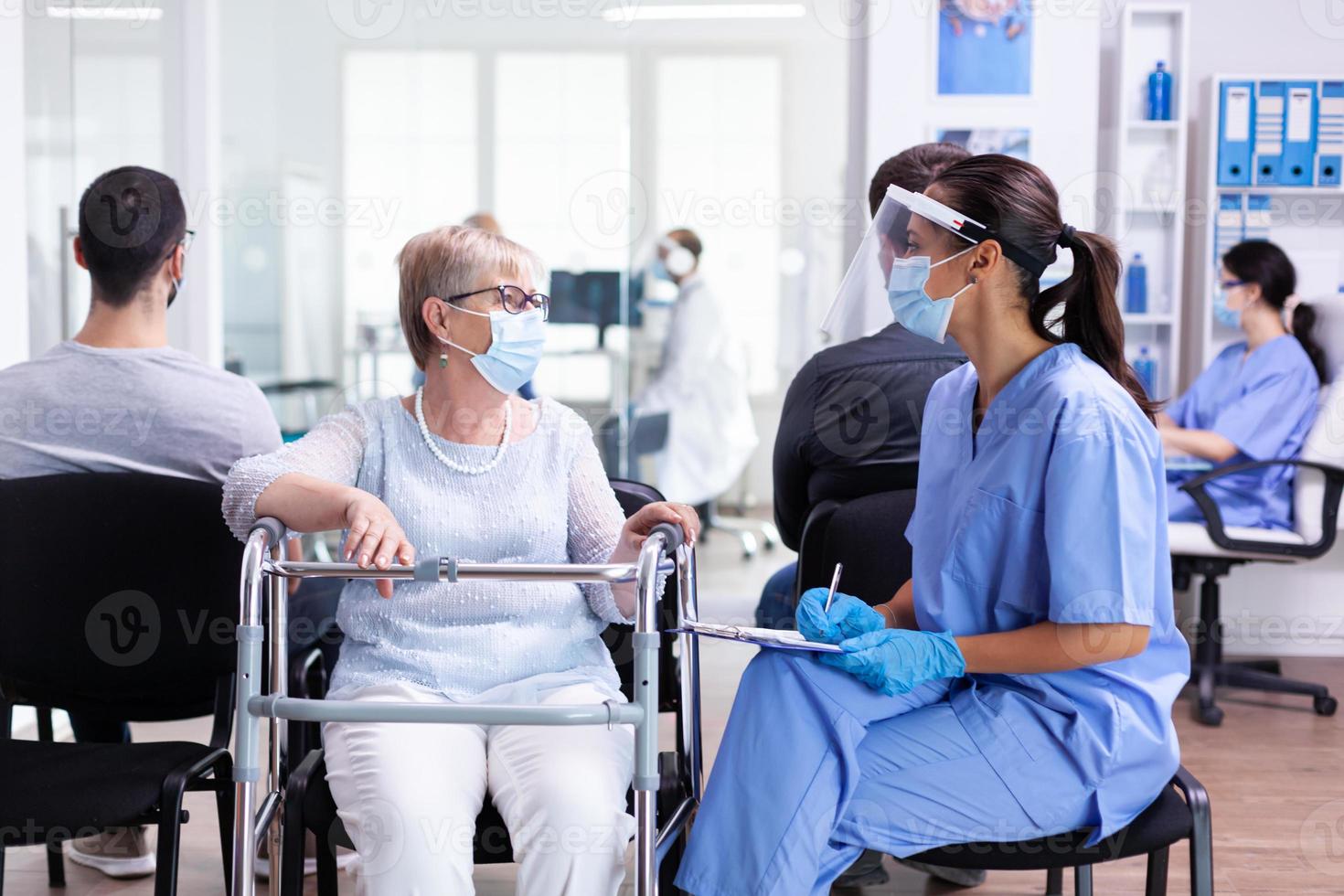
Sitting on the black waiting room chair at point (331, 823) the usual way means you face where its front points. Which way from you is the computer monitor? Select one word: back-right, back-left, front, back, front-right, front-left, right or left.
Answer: back

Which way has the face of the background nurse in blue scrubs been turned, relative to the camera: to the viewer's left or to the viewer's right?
to the viewer's left

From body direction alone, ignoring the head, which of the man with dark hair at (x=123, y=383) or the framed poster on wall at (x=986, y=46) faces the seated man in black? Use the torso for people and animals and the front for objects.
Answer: the framed poster on wall

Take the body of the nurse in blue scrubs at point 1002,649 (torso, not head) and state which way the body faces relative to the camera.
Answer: to the viewer's left

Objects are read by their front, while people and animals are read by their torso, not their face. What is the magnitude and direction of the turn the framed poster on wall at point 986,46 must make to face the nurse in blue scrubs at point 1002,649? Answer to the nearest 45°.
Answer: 0° — it already faces them

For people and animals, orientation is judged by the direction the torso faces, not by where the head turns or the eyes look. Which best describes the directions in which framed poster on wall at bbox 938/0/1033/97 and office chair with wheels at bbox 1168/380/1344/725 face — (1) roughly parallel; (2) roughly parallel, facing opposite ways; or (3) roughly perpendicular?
roughly perpendicular

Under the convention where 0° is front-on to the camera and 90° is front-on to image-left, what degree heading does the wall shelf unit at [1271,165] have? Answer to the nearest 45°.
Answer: approximately 0°

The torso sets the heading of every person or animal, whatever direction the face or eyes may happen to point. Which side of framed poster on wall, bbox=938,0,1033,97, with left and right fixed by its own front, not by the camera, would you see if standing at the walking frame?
front

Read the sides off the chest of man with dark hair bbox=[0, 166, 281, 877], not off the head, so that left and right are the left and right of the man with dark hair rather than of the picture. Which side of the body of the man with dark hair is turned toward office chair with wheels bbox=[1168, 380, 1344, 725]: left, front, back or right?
right

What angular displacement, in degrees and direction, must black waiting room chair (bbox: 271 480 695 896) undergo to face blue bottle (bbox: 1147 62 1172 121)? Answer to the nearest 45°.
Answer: approximately 135° to its left

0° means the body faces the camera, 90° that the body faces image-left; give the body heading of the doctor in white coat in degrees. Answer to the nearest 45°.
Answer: approximately 90°

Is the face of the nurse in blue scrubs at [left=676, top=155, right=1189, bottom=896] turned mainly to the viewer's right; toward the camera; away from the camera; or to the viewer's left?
to the viewer's left

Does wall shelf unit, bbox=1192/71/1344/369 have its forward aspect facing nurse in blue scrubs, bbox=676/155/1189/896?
yes
